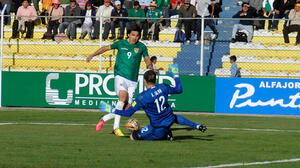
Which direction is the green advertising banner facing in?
toward the camera

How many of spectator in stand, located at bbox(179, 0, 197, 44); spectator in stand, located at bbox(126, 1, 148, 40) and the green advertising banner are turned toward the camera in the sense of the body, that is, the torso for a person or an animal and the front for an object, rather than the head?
3

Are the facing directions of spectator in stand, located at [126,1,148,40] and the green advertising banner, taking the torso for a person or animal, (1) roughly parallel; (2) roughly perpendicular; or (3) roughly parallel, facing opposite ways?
roughly parallel

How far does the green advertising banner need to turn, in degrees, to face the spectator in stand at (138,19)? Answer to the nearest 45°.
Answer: approximately 135° to its left

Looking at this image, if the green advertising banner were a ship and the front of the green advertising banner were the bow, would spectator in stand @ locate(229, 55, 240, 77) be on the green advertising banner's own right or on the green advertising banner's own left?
on the green advertising banner's own left

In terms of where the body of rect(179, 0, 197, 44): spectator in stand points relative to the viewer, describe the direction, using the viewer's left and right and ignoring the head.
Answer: facing the viewer

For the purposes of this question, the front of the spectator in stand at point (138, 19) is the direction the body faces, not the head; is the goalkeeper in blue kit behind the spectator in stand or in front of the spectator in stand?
in front

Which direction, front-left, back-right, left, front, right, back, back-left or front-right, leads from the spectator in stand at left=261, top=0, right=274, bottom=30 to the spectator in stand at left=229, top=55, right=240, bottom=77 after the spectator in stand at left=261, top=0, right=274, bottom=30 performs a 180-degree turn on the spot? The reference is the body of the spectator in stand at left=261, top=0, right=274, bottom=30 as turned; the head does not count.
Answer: back

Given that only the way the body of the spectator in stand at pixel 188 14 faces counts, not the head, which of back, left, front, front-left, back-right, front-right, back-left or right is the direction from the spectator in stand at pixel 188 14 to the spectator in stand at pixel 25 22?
right

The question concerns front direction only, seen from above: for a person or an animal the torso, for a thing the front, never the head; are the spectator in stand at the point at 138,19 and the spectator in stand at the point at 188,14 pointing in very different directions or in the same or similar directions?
same or similar directions

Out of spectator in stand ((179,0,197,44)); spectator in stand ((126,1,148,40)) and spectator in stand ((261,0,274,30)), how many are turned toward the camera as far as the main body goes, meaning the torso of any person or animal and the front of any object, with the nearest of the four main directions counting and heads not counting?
3

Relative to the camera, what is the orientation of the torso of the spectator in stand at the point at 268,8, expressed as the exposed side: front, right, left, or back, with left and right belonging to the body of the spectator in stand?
front
